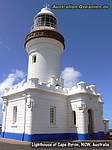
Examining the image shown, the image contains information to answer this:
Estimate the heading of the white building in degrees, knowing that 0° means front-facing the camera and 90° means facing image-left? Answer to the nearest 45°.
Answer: approximately 315°
